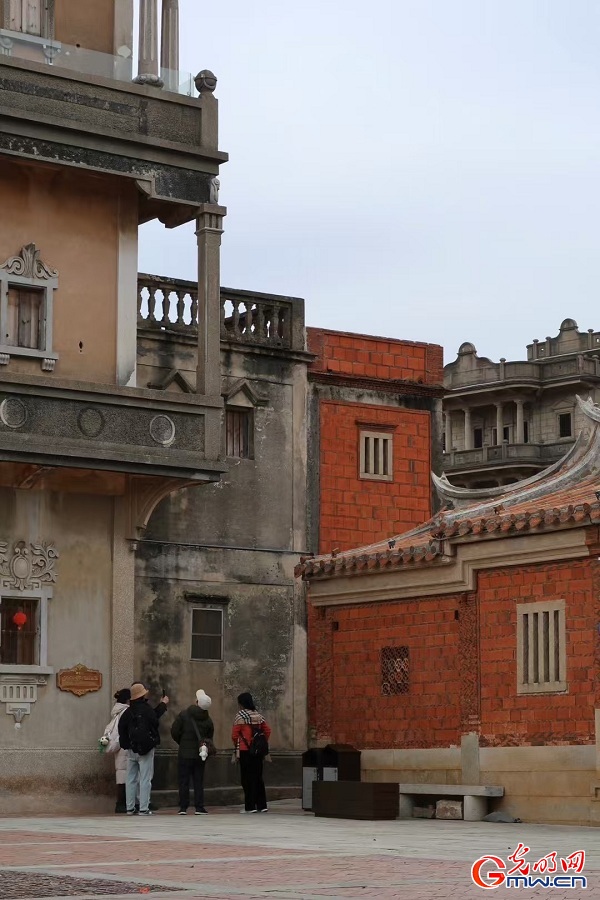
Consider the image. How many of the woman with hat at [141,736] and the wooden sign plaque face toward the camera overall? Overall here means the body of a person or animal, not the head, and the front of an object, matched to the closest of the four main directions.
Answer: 1

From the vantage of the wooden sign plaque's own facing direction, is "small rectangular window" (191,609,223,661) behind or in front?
behind

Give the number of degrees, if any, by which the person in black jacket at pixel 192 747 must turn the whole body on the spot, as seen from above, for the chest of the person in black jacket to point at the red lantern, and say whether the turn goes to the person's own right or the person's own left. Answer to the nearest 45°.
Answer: approximately 90° to the person's own left

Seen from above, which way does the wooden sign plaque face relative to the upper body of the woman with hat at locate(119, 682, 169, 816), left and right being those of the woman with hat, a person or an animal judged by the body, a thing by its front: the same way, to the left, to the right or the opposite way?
the opposite way

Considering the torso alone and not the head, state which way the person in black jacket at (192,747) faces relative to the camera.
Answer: away from the camera

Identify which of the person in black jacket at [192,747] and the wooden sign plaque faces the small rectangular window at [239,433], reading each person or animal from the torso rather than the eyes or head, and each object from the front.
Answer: the person in black jacket

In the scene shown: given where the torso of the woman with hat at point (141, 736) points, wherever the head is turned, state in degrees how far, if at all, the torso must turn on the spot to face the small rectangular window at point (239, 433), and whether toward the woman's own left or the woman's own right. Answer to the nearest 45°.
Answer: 0° — they already face it

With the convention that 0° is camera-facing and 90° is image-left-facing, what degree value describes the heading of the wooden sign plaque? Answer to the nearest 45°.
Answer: approximately 0°

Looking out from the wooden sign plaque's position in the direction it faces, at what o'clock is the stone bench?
The stone bench is roughly at 10 o'clock from the wooden sign plaque.

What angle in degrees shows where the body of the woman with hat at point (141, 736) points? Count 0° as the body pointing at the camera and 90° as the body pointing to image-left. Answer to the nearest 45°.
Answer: approximately 180°

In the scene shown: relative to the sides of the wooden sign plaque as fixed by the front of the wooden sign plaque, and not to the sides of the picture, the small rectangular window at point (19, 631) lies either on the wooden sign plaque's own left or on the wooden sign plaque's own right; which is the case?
on the wooden sign plaque's own right

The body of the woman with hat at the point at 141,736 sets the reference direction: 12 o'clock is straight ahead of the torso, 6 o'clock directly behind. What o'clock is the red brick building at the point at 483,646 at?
The red brick building is roughly at 3 o'clock from the woman with hat.

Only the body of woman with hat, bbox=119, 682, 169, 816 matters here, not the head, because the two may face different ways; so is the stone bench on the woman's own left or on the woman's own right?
on the woman's own right

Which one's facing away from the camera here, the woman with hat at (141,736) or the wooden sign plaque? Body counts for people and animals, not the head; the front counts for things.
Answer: the woman with hat
